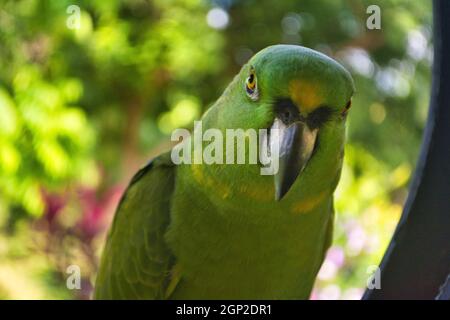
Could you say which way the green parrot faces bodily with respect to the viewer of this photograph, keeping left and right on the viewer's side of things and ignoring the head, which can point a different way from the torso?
facing the viewer and to the right of the viewer
